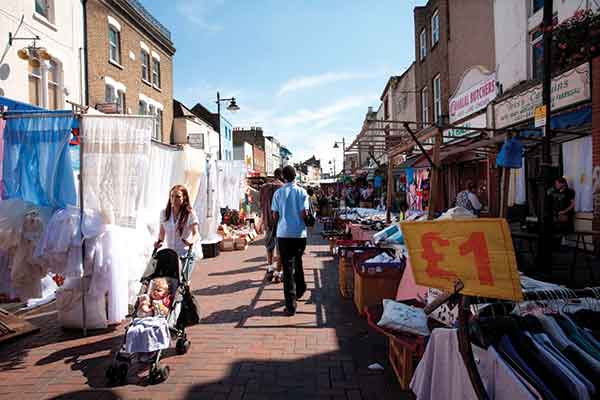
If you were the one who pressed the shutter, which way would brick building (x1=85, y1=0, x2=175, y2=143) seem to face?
facing the viewer and to the right of the viewer

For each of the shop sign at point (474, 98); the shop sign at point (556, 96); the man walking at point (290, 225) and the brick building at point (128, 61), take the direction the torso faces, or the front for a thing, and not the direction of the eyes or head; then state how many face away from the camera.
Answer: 1

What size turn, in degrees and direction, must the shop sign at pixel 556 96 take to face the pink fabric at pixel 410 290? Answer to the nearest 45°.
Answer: approximately 45° to its left

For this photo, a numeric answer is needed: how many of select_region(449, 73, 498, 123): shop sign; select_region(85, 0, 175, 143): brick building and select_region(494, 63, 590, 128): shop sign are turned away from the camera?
0

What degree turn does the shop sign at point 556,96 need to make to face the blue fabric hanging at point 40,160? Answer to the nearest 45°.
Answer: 0° — it already faces it

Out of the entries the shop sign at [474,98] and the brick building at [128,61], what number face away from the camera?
0

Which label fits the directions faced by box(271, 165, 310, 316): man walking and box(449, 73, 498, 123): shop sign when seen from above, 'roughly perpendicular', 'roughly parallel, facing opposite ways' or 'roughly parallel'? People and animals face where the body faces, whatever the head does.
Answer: roughly perpendicular

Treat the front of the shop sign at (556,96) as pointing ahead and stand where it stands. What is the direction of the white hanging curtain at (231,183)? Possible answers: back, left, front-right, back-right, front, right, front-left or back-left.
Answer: front-right

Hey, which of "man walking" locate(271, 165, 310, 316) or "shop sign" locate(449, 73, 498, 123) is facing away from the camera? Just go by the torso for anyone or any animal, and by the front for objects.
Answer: the man walking

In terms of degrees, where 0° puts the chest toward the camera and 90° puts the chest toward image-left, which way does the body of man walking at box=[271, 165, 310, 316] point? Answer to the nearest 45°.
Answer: approximately 180°

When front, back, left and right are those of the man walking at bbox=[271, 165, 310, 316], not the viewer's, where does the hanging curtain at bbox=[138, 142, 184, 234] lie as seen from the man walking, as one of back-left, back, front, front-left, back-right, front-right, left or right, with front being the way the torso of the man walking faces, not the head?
front-left

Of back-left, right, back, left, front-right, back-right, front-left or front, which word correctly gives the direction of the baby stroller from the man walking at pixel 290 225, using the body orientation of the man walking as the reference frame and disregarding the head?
back-left

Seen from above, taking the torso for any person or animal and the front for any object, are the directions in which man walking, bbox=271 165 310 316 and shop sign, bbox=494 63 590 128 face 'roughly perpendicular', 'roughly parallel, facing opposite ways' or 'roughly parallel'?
roughly perpendicular

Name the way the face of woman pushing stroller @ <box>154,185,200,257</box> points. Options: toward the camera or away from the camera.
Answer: toward the camera

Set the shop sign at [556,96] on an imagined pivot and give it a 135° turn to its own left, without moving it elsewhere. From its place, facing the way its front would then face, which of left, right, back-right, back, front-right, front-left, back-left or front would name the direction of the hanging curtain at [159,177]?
back-right

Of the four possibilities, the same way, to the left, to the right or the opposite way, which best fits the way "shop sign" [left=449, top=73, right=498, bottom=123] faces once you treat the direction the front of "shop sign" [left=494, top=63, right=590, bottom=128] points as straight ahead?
the same way

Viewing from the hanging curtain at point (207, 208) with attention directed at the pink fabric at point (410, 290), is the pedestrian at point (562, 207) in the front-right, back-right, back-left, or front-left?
front-left

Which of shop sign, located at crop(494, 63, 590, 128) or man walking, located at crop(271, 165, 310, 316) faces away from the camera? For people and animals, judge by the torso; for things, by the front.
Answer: the man walking
